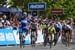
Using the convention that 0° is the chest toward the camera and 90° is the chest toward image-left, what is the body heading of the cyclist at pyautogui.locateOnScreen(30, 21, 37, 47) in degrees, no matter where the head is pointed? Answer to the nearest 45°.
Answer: approximately 0°
